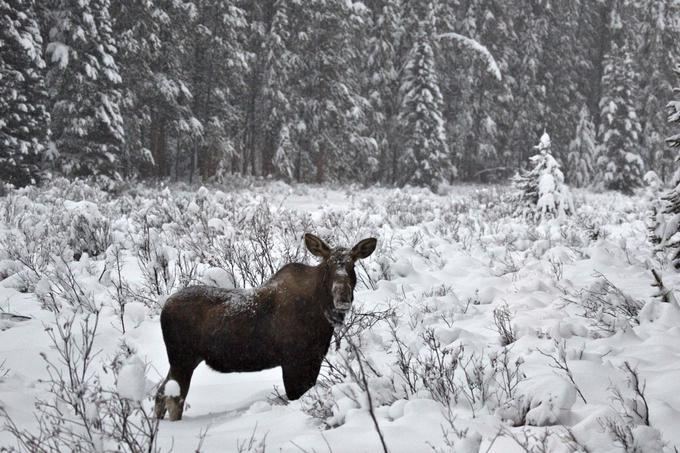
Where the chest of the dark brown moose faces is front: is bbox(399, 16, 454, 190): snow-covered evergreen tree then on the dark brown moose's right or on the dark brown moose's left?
on the dark brown moose's left

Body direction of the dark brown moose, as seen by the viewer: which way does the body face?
to the viewer's right

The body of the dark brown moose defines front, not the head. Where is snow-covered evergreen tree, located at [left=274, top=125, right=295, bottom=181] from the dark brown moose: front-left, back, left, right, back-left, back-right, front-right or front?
left

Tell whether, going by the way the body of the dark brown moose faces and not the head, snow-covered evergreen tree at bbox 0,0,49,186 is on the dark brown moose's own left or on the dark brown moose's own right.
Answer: on the dark brown moose's own left

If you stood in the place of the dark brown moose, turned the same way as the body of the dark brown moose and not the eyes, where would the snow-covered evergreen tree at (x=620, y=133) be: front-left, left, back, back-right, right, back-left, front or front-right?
front-left

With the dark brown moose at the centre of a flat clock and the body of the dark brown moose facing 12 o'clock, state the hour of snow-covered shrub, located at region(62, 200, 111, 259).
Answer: The snow-covered shrub is roughly at 8 o'clock from the dark brown moose.

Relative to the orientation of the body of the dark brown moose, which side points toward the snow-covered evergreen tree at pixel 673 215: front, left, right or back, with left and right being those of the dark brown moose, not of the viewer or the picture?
front

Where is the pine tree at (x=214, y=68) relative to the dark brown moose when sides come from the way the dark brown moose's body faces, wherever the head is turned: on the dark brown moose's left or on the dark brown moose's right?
on the dark brown moose's left

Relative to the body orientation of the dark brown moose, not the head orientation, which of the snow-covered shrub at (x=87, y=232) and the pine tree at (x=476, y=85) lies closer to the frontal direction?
the pine tree
